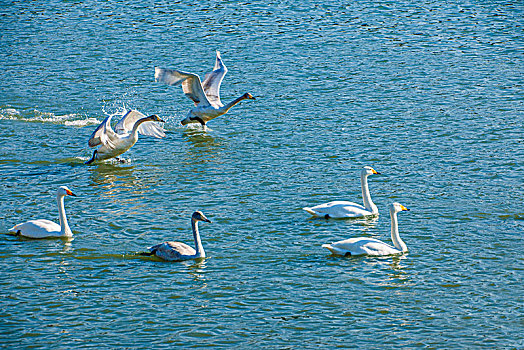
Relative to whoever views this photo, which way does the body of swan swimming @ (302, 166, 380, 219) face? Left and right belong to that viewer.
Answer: facing to the right of the viewer

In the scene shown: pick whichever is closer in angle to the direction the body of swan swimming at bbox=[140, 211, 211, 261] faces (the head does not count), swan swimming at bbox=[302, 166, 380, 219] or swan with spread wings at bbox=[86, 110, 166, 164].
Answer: the swan swimming

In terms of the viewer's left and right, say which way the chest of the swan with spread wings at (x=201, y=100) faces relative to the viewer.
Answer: facing to the right of the viewer

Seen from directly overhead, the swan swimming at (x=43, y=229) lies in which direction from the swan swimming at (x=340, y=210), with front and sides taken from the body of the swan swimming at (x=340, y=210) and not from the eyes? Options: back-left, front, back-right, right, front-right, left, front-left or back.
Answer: back

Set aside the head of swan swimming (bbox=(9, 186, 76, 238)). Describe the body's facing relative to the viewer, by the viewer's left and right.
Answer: facing to the right of the viewer

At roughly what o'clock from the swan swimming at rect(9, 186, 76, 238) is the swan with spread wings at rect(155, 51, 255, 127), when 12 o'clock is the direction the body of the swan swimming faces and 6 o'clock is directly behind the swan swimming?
The swan with spread wings is roughly at 10 o'clock from the swan swimming.

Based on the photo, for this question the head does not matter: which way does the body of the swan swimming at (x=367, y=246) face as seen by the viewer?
to the viewer's right

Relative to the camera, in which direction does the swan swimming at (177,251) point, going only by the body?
to the viewer's right

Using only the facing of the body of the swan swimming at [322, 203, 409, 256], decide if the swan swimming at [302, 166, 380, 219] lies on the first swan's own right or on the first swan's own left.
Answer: on the first swan's own left

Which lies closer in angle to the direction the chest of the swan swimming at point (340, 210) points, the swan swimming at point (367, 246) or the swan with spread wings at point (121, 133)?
the swan swimming
